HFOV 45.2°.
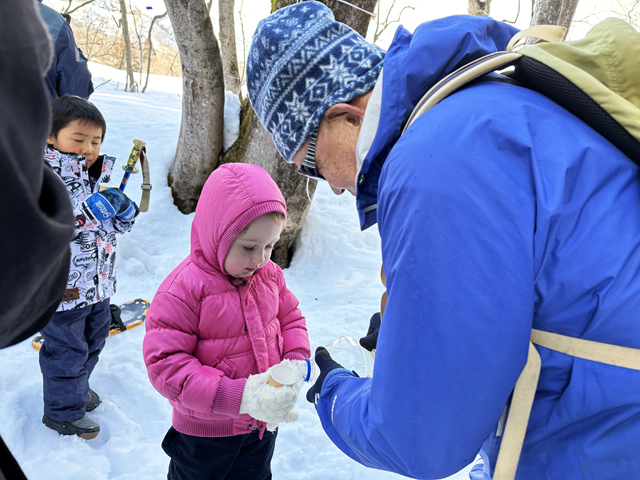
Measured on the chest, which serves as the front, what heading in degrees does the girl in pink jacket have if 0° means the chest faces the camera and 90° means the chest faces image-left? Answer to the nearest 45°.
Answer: approximately 315°

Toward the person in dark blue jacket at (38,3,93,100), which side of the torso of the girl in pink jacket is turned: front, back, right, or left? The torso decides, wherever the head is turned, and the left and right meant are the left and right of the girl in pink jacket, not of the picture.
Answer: back

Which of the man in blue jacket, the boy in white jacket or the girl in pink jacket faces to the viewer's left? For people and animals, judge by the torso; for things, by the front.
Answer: the man in blue jacket

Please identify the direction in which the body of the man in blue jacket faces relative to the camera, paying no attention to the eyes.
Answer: to the viewer's left

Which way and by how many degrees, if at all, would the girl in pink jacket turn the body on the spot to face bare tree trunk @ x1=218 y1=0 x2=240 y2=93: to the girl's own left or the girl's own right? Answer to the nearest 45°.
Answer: approximately 135° to the girl's own left

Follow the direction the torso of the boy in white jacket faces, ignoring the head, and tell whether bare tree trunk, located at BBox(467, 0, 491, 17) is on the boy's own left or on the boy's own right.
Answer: on the boy's own left

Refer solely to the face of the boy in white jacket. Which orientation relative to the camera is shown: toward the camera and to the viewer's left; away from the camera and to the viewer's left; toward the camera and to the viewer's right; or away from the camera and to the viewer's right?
toward the camera and to the viewer's right

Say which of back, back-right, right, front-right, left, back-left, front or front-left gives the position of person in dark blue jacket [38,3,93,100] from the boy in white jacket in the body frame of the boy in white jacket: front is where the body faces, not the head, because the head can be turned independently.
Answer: back-left

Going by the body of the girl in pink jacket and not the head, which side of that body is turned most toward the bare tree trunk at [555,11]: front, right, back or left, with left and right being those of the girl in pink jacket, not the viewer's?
left

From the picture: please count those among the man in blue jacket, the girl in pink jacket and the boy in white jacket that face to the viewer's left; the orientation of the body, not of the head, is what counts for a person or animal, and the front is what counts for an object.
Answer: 1
